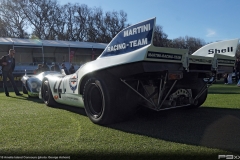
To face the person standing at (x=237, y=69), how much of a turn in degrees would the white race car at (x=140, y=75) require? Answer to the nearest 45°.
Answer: approximately 90° to its right

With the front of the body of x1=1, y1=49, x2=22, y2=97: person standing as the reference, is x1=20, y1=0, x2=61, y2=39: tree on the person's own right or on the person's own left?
on the person's own left

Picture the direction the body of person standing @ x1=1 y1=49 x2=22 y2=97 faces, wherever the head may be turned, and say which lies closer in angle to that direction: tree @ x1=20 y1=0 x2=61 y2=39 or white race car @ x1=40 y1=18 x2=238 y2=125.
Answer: the white race car

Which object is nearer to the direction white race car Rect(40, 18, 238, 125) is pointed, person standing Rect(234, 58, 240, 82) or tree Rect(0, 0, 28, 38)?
the tree

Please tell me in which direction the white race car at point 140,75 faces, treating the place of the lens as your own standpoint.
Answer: facing away from the viewer and to the left of the viewer

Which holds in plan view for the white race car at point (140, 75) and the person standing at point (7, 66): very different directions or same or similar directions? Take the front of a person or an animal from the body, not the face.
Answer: very different directions

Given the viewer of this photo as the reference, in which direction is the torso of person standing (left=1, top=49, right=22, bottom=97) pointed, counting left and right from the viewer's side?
facing the viewer and to the right of the viewer

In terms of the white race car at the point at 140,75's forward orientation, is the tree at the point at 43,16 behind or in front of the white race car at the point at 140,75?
in front

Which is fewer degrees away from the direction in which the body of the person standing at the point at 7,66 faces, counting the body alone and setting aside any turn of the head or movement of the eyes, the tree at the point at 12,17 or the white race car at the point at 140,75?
the white race car

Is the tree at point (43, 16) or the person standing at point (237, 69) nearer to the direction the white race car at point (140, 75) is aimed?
the tree

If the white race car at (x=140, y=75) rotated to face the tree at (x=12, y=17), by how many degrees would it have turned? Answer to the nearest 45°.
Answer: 0° — it already faces it

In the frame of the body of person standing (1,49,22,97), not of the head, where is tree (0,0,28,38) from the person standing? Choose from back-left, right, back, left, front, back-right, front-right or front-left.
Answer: back-left
